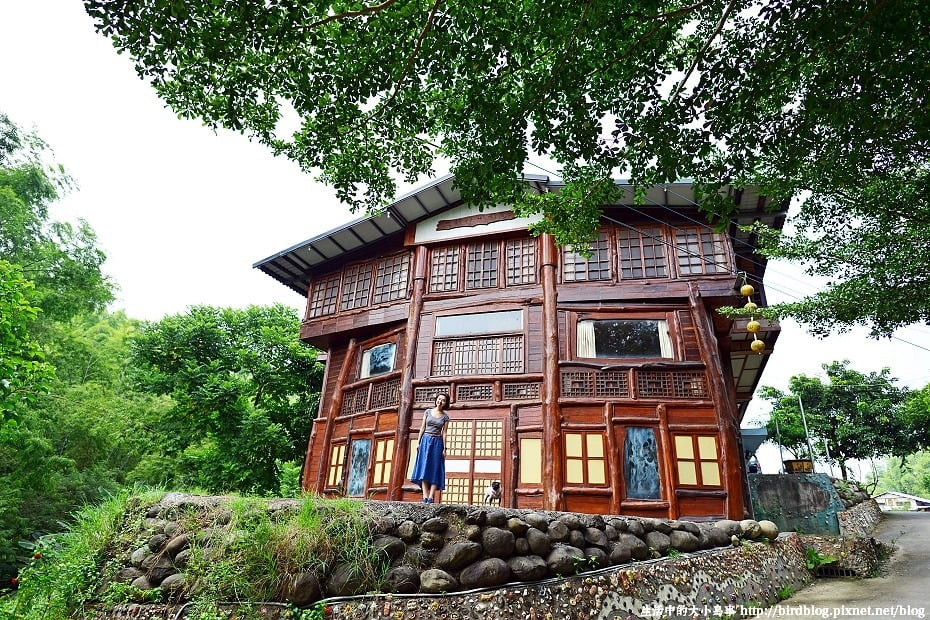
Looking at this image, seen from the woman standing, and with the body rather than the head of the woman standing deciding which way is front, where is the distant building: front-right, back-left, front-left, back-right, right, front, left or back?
back-left

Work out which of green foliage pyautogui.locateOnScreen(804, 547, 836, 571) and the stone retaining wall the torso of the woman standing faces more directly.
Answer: the stone retaining wall

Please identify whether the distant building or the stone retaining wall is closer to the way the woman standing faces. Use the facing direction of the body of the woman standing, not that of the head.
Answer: the stone retaining wall

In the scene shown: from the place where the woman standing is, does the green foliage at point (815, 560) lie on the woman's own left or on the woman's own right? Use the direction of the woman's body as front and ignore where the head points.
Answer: on the woman's own left

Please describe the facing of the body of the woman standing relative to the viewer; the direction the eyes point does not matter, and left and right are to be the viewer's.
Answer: facing the viewer

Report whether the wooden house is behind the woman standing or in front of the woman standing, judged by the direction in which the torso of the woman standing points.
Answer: behind

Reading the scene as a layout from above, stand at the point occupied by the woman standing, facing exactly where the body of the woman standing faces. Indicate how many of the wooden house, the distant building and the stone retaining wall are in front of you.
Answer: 1

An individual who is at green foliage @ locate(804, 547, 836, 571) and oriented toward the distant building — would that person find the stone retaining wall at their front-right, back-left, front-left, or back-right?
back-left

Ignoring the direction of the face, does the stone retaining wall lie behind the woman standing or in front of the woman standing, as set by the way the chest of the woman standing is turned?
in front
